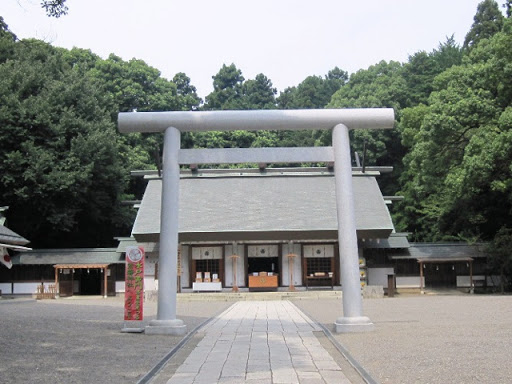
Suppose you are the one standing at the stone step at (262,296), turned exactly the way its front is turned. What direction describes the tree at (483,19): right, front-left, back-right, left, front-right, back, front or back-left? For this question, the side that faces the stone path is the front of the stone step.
back-left

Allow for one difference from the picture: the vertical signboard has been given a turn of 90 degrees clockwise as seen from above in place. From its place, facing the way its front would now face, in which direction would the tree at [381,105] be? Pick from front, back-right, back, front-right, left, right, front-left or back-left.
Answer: back-right

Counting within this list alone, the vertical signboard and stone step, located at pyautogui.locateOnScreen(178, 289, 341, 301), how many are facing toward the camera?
2

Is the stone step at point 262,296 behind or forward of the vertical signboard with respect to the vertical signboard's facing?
behind

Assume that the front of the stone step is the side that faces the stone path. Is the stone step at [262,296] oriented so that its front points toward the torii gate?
yes

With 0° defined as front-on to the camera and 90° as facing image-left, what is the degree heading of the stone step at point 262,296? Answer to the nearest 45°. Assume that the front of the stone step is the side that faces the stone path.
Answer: approximately 0°

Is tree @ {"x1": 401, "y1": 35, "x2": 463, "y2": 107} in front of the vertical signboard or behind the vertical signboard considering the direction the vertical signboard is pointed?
behind

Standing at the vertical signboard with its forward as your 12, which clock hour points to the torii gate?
The torii gate is roughly at 10 o'clock from the vertical signboard.

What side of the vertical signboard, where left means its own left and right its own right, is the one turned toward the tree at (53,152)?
back

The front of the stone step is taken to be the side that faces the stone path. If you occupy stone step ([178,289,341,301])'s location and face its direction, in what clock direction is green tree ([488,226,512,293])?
The green tree is roughly at 9 o'clock from the stone step.

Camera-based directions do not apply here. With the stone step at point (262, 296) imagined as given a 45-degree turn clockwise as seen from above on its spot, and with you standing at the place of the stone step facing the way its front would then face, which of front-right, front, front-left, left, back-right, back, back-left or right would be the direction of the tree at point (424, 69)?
back

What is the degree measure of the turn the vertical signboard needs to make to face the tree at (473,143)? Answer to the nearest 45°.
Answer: approximately 135° to its left

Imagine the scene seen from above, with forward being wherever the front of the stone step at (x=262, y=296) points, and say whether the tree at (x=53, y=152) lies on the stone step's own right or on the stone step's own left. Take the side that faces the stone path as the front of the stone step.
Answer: on the stone step's own right
